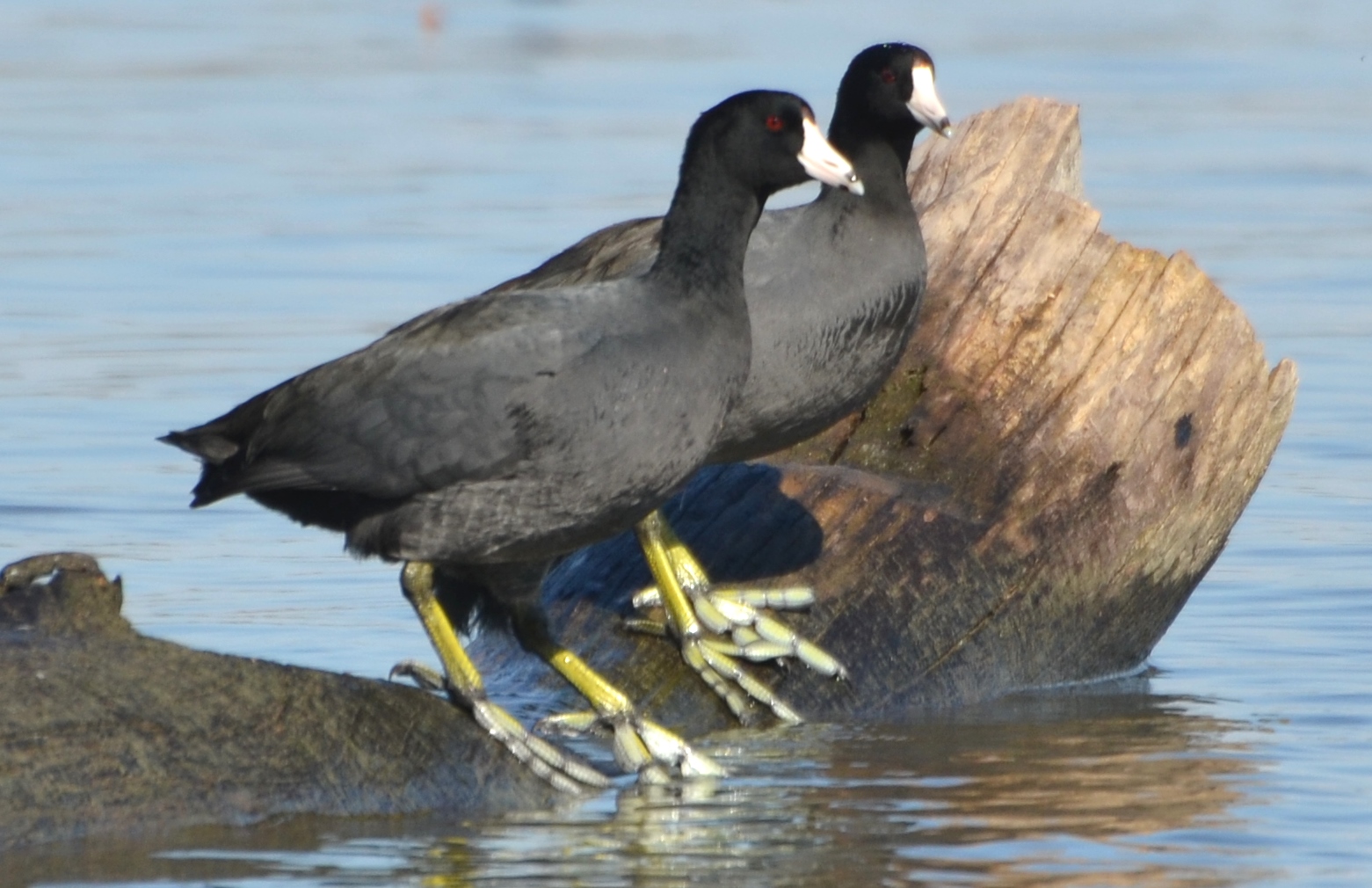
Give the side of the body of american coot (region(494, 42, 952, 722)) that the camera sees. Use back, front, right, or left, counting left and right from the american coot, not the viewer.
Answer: right

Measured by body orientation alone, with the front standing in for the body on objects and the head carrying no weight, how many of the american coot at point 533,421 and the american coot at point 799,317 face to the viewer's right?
2

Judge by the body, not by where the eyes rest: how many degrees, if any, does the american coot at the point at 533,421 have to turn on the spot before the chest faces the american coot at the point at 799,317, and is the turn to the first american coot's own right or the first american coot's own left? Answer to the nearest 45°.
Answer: approximately 45° to the first american coot's own left

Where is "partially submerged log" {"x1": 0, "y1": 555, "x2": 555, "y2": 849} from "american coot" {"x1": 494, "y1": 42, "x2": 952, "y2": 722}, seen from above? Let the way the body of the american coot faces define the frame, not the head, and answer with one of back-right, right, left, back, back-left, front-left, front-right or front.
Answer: back-right

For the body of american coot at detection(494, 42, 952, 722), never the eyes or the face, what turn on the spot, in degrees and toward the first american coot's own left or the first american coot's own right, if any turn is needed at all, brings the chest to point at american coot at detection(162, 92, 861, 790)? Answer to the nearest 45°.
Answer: approximately 135° to the first american coot's own right

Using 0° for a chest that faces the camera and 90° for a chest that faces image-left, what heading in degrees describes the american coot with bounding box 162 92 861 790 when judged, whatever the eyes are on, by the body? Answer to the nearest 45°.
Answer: approximately 270°
